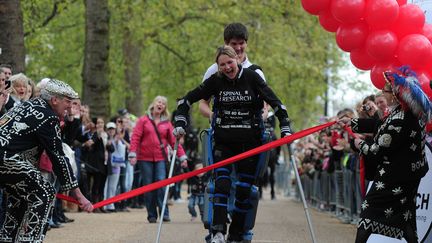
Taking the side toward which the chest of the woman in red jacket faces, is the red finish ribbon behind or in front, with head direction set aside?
in front

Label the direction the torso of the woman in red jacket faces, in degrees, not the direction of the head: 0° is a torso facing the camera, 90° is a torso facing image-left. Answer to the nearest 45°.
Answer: approximately 0°

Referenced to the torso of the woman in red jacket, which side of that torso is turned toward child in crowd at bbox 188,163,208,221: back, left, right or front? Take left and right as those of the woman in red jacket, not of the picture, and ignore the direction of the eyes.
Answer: left

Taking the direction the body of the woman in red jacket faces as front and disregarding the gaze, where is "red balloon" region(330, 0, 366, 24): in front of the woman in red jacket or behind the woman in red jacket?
in front
